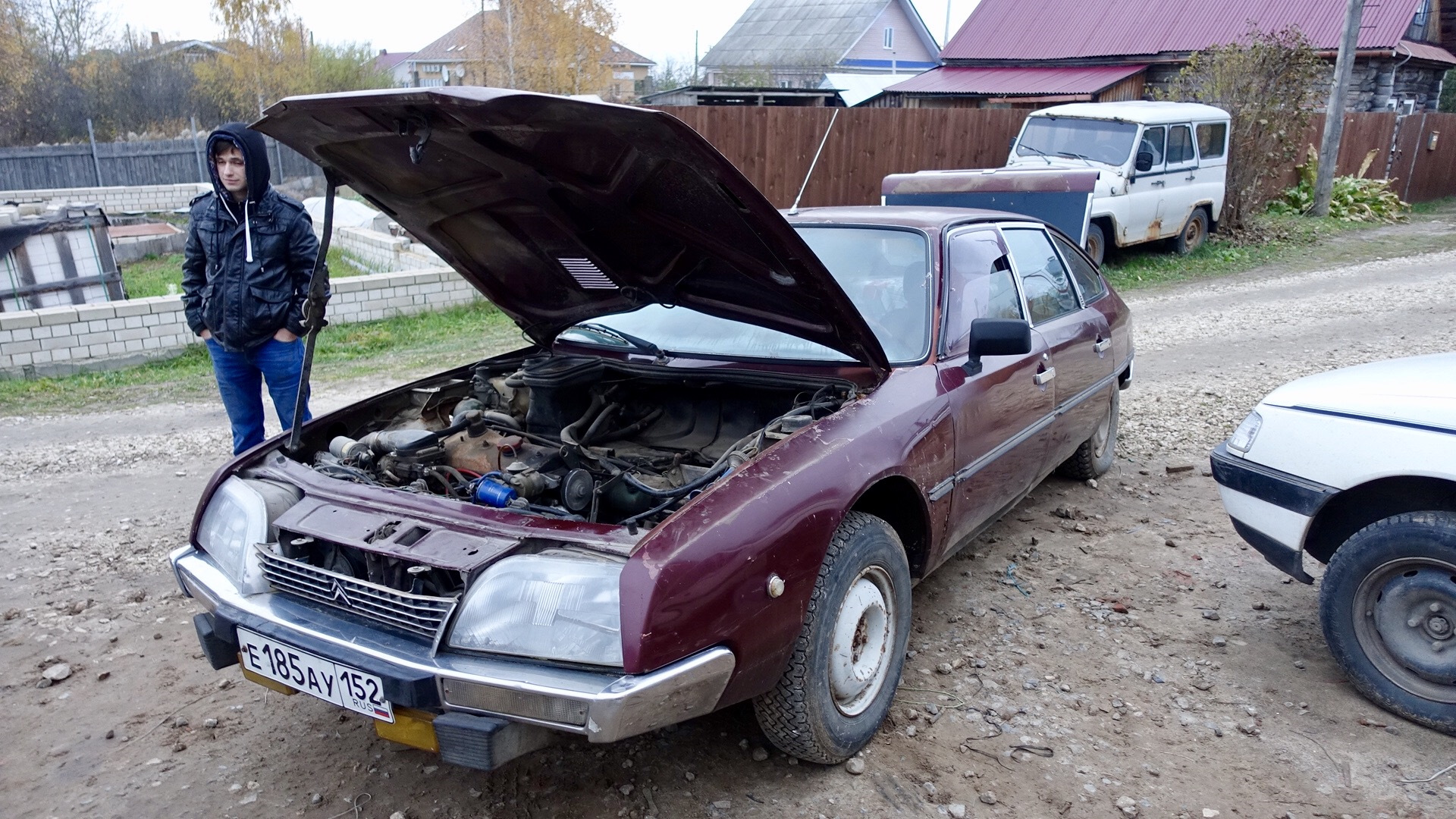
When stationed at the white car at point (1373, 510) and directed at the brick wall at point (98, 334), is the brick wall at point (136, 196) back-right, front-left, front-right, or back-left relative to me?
front-right

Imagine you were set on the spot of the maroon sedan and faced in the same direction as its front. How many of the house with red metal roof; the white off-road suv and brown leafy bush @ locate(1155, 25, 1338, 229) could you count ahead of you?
0

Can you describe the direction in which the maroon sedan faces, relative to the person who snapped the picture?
facing the viewer and to the left of the viewer

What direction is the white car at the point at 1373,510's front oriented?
to the viewer's left

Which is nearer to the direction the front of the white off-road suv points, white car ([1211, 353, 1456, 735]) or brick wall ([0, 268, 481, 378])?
the brick wall

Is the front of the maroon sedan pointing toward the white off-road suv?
no

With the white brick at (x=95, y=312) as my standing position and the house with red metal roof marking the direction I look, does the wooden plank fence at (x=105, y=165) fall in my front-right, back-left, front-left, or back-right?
front-left

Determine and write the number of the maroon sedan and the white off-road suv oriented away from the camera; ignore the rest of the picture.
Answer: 0

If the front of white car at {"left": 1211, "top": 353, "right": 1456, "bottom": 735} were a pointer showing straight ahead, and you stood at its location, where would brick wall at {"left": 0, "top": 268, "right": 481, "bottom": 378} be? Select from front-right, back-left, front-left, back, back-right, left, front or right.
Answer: front

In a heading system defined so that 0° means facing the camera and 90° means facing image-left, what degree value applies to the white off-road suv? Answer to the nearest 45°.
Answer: approximately 45°

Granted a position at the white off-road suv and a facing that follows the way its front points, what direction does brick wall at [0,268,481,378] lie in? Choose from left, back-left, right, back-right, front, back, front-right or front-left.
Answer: front

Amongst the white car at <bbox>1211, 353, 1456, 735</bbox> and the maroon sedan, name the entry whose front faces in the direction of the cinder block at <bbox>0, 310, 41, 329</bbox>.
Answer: the white car

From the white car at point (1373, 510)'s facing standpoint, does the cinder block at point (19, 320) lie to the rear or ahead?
ahead

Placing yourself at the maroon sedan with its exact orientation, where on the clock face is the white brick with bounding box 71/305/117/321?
The white brick is roughly at 3 o'clock from the maroon sedan.

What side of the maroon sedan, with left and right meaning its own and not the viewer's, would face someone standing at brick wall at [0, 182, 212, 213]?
right

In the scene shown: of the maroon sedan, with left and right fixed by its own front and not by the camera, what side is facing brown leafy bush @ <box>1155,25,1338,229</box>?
back

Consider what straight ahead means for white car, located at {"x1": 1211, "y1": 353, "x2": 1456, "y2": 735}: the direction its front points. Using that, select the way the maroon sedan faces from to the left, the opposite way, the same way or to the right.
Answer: to the left

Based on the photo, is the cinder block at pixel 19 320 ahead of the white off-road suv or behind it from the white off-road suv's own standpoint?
ahead

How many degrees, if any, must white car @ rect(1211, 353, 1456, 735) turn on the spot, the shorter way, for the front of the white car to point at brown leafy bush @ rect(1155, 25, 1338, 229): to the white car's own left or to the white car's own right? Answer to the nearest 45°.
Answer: approximately 90° to the white car's own right

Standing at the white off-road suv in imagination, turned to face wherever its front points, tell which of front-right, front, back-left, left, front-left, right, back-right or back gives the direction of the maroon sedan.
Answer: front-left

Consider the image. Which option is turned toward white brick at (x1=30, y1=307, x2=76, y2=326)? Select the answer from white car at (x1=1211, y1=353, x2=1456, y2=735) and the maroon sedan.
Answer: the white car

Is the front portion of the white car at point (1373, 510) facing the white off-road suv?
no
